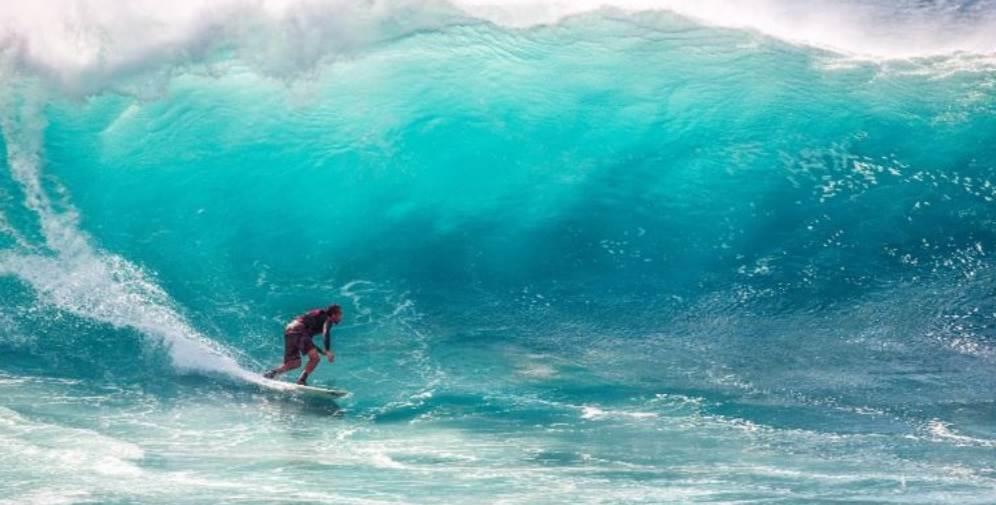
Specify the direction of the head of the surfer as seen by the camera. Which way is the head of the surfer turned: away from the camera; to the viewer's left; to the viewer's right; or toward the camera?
to the viewer's right

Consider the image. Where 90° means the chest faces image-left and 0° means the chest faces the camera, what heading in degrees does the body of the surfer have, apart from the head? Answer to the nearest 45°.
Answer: approximately 270°
